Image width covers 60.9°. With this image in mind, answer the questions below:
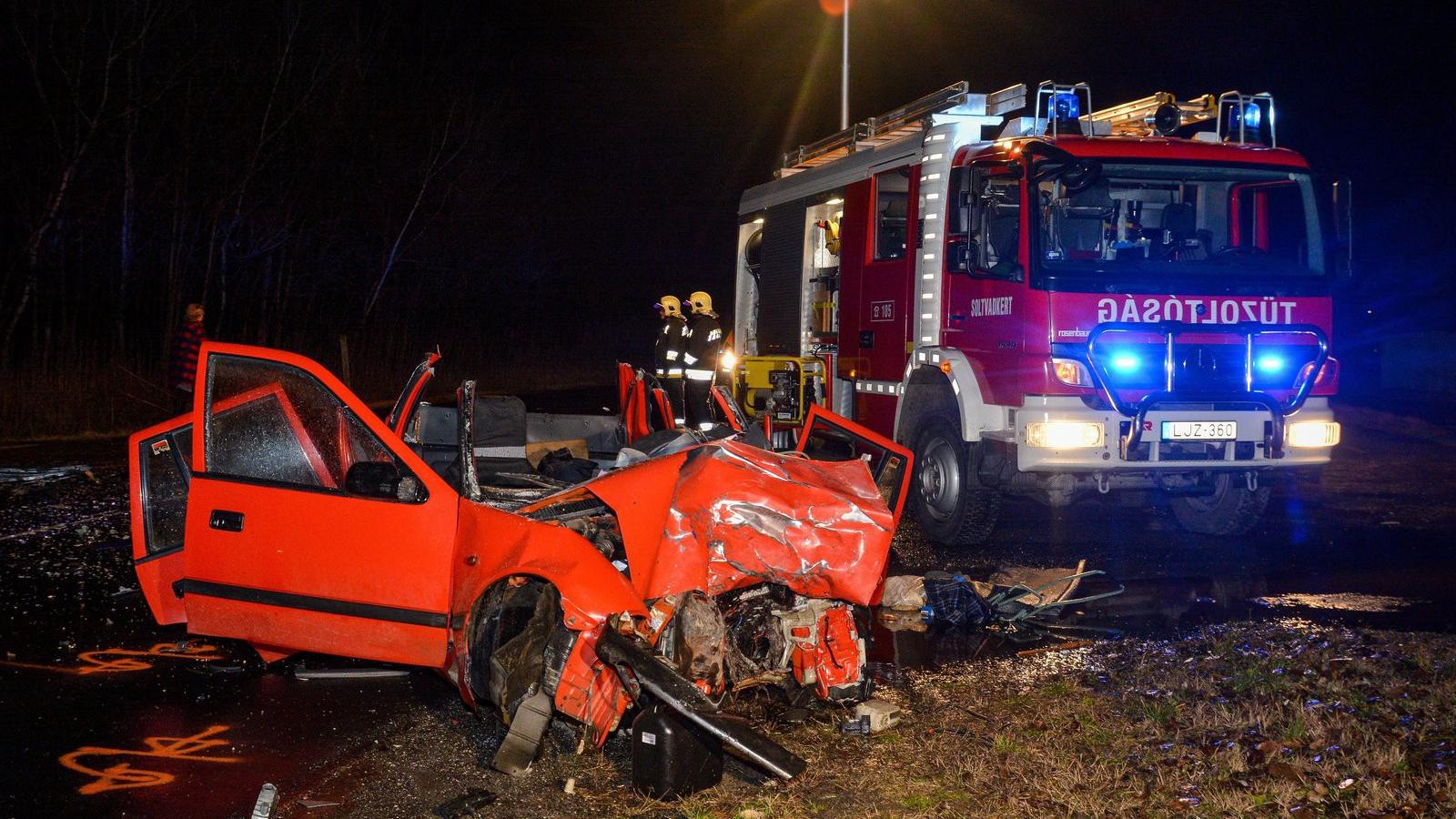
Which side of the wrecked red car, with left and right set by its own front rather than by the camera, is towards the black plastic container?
front

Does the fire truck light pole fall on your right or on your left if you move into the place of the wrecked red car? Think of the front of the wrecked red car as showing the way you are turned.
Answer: on your left

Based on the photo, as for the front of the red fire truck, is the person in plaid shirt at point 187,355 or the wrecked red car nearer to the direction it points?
the wrecked red car

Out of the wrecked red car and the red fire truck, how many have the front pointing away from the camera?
0

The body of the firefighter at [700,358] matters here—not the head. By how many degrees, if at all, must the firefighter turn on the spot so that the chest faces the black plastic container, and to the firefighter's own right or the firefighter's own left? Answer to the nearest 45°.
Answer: approximately 135° to the firefighter's own left

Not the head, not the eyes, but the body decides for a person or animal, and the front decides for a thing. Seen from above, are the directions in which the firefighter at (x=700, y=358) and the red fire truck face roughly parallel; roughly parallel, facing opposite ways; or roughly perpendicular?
roughly parallel, facing opposite ways

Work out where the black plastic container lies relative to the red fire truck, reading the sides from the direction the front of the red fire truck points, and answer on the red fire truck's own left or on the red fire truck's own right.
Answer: on the red fire truck's own right

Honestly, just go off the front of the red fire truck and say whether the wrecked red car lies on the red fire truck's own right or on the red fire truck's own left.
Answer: on the red fire truck's own right

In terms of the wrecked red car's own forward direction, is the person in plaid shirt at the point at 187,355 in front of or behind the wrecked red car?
behind

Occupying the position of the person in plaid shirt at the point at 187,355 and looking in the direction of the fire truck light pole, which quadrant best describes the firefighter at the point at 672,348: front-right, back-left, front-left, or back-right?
front-right
